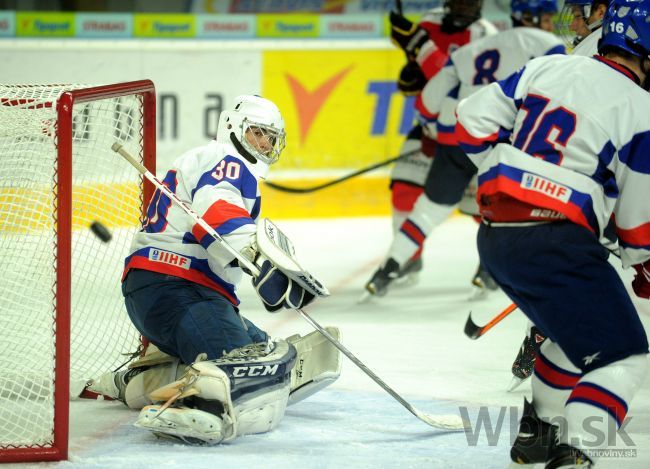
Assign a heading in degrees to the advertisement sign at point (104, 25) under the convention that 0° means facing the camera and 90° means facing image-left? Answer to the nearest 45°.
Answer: approximately 0°

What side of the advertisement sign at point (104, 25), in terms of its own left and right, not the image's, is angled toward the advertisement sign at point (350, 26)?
left

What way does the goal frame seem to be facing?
to the viewer's right

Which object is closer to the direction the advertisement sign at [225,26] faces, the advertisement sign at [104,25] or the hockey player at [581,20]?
the hockey player

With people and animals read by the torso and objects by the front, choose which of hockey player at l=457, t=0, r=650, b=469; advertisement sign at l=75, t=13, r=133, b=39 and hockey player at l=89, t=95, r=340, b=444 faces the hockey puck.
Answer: the advertisement sign

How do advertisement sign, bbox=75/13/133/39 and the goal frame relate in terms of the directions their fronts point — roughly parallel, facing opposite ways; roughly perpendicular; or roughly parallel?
roughly perpendicular

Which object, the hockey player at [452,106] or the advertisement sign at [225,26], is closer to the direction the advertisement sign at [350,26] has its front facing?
the hockey player

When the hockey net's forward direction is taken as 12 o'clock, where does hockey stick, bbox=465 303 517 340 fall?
The hockey stick is roughly at 12 o'clock from the hockey net.
